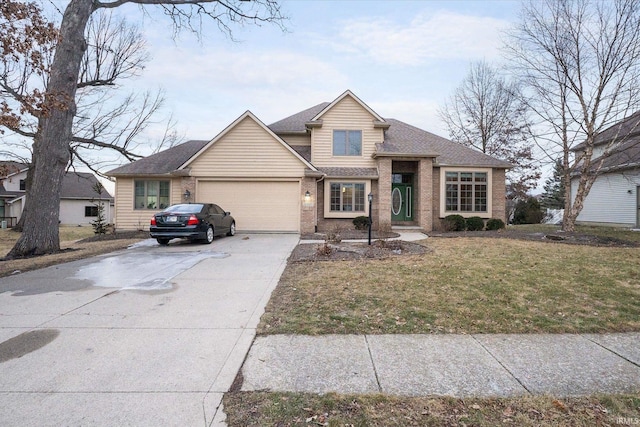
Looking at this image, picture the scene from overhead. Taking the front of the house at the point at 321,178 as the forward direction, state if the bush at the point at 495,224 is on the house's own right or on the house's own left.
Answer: on the house's own left

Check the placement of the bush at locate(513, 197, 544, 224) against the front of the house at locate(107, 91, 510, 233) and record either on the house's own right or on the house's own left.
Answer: on the house's own left

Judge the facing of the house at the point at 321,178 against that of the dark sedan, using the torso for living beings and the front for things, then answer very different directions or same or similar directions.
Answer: very different directions

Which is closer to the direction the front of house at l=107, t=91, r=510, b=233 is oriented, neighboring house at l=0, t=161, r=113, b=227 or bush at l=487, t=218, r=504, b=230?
the bush

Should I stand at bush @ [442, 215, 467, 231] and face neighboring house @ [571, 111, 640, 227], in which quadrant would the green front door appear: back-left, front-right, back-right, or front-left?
back-left

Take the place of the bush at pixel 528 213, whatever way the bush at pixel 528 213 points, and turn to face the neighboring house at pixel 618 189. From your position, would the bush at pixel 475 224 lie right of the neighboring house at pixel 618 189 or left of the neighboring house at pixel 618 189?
right

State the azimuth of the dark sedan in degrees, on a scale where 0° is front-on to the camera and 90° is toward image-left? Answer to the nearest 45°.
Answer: approximately 225°

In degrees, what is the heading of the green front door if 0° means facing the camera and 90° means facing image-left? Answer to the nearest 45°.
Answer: approximately 0°

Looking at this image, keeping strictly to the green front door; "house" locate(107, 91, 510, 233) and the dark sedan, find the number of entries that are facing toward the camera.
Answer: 2

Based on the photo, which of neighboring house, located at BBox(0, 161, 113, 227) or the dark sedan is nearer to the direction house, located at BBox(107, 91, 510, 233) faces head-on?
the dark sedan
